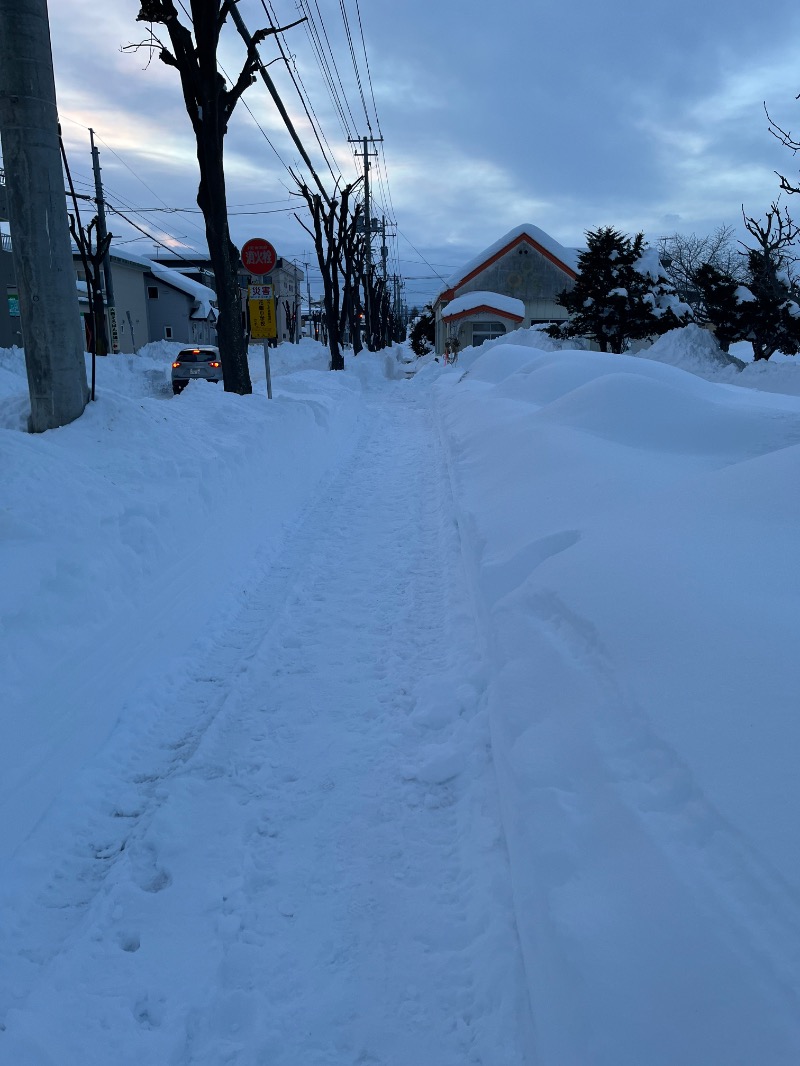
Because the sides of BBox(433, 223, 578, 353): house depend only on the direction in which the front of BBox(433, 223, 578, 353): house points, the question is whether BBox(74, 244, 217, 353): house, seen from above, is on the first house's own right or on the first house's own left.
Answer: on the first house's own right

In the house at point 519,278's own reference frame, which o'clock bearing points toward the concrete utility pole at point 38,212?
The concrete utility pole is roughly at 12 o'clock from the house.

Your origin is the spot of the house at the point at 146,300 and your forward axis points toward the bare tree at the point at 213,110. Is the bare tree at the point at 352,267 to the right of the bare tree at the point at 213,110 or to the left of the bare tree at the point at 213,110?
left

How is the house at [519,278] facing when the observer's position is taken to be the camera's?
facing the viewer

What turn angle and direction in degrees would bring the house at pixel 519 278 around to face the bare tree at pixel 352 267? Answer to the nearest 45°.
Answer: approximately 45° to its right

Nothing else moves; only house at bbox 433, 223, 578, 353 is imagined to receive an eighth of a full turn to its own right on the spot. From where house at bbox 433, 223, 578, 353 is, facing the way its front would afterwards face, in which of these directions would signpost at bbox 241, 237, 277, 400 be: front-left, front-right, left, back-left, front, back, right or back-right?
front-left

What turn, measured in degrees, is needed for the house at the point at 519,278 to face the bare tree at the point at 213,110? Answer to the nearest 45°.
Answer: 0° — it already faces it

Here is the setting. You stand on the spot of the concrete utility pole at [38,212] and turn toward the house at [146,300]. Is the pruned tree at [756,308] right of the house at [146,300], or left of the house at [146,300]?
right

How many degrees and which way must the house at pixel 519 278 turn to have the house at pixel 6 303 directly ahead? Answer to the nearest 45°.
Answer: approximately 45° to its right
